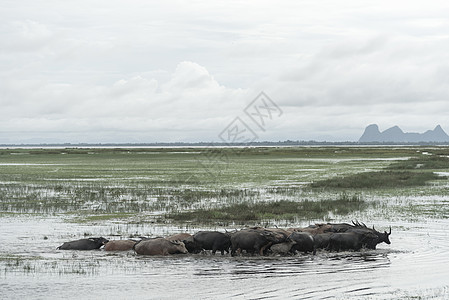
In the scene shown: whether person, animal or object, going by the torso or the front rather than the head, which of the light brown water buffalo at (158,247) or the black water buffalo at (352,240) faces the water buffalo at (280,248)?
the light brown water buffalo at (158,247)

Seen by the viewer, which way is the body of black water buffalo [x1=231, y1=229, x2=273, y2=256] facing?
to the viewer's right

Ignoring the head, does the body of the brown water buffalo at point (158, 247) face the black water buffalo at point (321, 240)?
yes

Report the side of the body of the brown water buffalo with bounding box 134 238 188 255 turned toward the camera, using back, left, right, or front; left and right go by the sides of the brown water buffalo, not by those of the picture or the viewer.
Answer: right

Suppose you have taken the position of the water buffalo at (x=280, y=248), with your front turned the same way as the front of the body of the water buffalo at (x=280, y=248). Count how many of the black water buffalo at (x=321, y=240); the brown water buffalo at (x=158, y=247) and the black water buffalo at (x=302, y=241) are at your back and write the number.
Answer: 1

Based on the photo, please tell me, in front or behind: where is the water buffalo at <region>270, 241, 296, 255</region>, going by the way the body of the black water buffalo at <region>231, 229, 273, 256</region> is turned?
in front

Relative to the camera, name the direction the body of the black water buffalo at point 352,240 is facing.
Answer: to the viewer's right

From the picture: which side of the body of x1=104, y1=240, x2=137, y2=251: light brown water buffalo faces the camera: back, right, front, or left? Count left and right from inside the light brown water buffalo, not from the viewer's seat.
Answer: right

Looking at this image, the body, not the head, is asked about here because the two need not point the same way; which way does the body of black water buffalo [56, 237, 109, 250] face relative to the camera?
to the viewer's right

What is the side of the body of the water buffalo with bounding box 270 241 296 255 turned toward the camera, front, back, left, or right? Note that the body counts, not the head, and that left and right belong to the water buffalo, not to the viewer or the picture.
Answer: right

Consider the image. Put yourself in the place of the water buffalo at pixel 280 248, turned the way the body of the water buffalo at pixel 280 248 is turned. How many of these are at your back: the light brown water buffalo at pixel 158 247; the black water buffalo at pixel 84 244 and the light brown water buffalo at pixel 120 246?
3

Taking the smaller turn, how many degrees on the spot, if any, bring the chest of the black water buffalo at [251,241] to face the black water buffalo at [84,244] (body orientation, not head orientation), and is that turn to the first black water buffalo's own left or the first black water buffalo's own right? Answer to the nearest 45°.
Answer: approximately 180°

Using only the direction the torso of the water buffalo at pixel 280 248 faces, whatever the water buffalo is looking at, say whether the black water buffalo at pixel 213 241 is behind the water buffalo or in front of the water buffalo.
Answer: behind

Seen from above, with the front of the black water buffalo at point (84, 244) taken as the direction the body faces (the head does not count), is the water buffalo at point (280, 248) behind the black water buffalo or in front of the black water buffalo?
in front
